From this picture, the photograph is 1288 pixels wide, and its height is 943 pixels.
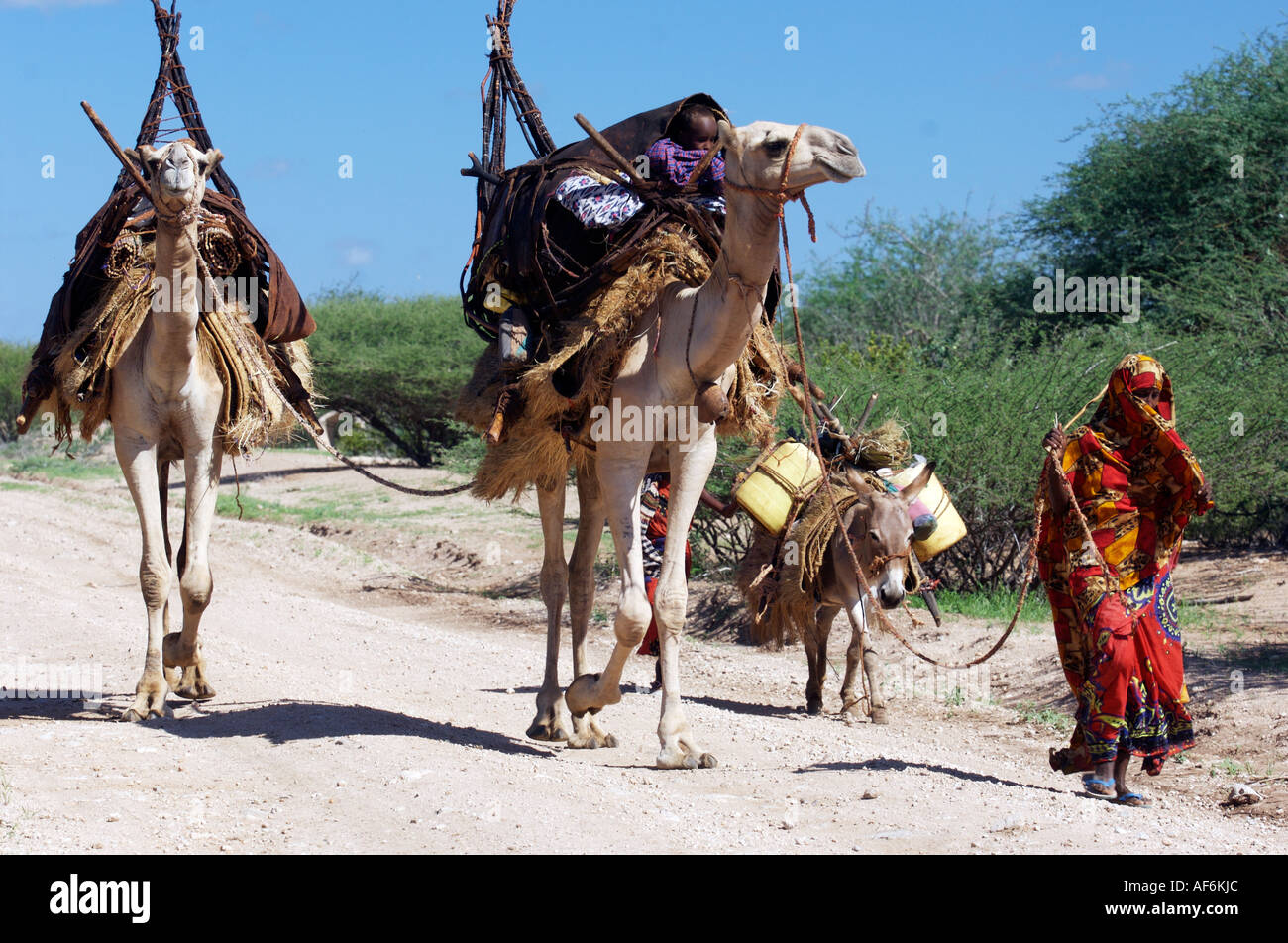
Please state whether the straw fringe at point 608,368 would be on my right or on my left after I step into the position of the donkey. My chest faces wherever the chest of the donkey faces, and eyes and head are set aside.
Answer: on my right

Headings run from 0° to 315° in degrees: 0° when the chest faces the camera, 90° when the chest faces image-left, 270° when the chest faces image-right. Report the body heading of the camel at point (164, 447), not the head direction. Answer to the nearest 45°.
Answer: approximately 0°

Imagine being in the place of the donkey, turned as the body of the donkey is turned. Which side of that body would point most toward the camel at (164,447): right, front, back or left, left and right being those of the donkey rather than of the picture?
right

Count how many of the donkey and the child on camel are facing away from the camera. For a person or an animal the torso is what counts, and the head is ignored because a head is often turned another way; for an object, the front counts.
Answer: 0

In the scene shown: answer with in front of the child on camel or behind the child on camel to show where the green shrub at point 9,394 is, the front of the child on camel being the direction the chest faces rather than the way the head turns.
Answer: behind

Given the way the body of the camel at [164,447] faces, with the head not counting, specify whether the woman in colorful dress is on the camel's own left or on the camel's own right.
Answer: on the camel's own left

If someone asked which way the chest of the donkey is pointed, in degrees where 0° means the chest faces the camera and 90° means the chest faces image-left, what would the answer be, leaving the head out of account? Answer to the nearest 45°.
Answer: approximately 315°

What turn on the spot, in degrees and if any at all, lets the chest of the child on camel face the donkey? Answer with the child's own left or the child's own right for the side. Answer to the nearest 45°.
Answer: approximately 90° to the child's own left

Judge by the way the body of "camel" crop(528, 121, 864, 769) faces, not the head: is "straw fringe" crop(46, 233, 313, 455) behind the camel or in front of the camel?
behind

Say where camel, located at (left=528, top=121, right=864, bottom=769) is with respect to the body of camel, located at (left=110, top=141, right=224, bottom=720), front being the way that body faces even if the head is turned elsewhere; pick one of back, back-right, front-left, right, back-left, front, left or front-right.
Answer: front-left
